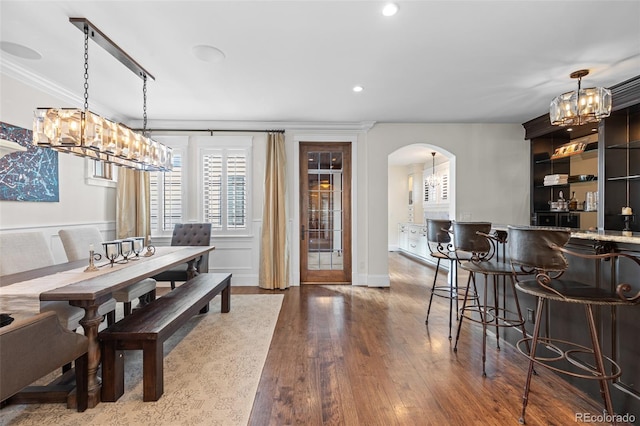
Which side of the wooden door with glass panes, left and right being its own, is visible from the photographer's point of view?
front

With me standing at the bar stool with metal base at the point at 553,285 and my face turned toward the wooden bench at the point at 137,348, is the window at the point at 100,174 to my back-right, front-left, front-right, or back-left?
front-right

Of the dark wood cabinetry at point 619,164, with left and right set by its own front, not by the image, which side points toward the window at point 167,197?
front

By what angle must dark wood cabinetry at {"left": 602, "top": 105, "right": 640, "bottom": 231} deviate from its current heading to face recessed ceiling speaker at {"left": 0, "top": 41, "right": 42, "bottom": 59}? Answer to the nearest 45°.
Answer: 0° — it already faces it

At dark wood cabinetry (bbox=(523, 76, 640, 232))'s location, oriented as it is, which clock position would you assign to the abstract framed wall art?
The abstract framed wall art is roughly at 12 o'clock from the dark wood cabinetry.

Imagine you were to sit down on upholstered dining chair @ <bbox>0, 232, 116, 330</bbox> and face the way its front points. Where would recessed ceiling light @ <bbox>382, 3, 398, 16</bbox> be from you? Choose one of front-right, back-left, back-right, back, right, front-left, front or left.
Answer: front

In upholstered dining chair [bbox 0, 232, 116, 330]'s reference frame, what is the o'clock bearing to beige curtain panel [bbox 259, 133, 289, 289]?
The beige curtain panel is roughly at 10 o'clock from the upholstered dining chair.

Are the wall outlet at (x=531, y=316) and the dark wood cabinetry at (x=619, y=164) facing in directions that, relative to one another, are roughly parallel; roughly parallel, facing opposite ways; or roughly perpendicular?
roughly parallel

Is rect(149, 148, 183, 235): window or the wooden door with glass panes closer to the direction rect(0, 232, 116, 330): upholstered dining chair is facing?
the wooden door with glass panes

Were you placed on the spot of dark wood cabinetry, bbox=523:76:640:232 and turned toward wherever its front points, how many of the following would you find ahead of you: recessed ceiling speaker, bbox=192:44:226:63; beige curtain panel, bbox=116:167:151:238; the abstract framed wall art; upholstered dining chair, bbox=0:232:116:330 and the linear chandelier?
5

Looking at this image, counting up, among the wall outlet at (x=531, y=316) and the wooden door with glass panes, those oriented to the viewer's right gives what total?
0

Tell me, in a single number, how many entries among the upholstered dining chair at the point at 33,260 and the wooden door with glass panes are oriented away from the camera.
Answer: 0

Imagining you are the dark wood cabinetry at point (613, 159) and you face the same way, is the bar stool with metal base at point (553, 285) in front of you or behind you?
in front

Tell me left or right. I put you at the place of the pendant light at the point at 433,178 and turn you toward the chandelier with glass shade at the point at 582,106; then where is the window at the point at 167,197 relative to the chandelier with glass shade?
right

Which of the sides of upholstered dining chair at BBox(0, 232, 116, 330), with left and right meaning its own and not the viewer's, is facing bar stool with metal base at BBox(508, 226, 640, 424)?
front
